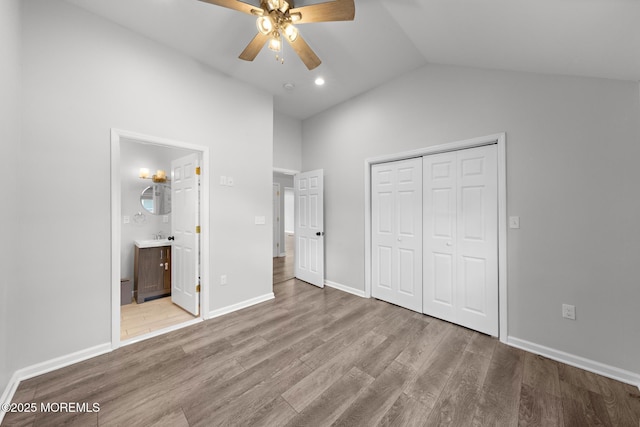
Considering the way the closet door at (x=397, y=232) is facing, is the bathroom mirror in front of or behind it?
in front

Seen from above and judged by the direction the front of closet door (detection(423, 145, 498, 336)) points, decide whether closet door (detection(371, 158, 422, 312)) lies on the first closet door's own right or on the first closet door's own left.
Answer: on the first closet door's own right

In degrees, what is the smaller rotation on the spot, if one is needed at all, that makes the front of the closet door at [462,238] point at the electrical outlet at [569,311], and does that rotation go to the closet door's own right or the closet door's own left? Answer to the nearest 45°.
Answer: approximately 135° to the closet door's own left

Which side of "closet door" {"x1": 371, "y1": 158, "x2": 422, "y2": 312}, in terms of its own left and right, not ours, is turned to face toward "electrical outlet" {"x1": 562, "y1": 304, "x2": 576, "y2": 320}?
left

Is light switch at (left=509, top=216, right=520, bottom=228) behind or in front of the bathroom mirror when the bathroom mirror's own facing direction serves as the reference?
in front

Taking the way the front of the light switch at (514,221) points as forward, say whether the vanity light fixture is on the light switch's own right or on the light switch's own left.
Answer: on the light switch's own right

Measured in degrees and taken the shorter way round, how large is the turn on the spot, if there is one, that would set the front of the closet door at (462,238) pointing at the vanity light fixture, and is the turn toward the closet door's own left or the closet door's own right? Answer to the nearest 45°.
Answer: approximately 45° to the closet door's own right

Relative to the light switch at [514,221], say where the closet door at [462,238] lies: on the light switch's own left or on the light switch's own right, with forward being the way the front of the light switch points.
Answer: on the light switch's own right
